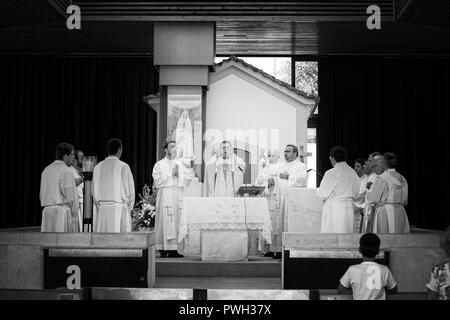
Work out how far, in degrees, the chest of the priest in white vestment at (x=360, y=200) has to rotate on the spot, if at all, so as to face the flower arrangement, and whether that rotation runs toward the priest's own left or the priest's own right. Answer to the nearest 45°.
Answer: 0° — they already face it

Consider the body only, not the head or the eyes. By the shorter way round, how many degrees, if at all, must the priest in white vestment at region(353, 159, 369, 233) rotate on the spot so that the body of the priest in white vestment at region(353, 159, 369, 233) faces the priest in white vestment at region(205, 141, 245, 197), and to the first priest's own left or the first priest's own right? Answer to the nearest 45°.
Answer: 0° — they already face them

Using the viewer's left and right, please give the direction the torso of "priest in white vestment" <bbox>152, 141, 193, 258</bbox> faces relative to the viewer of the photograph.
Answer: facing the viewer and to the right of the viewer

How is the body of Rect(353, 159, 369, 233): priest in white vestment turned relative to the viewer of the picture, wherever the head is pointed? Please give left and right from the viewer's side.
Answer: facing to the left of the viewer

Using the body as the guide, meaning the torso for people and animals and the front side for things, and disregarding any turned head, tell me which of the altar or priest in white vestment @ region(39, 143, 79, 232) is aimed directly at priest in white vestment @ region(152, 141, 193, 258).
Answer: priest in white vestment @ region(39, 143, 79, 232)

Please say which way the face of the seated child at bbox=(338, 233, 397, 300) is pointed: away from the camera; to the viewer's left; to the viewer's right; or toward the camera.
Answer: away from the camera

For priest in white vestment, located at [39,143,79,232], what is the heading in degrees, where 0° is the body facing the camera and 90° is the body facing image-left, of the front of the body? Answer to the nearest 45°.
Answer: approximately 225°

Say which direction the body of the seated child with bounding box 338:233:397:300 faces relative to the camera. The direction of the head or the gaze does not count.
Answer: away from the camera

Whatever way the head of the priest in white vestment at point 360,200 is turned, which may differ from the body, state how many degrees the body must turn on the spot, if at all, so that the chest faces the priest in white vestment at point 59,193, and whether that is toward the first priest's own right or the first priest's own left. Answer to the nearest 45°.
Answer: approximately 45° to the first priest's own left

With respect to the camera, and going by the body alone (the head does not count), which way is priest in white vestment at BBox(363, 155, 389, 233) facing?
to the viewer's left

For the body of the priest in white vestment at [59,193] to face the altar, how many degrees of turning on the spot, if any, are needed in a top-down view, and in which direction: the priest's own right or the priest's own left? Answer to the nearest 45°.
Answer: approximately 45° to the priest's own right
